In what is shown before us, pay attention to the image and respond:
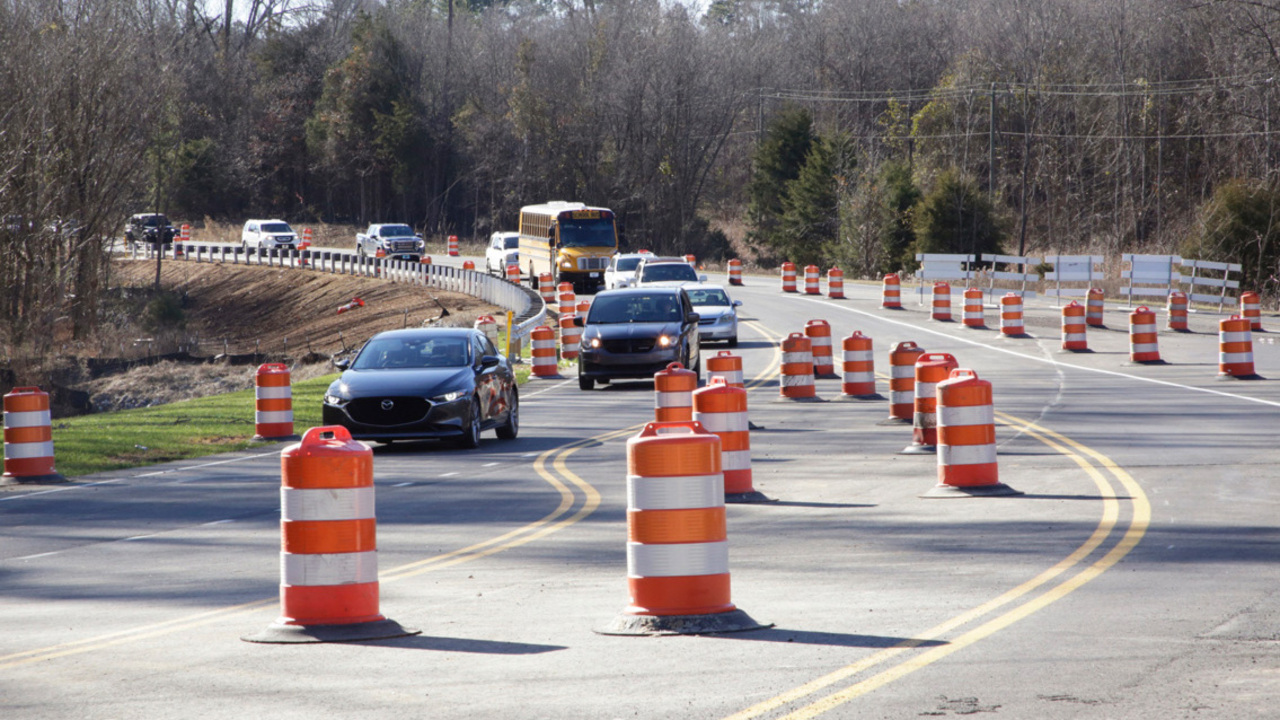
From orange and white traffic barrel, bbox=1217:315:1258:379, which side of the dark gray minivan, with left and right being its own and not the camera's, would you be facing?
left

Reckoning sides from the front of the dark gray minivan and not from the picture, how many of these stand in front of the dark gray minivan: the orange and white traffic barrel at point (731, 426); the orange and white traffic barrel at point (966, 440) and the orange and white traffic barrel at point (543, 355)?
2

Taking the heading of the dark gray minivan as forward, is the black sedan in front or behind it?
in front

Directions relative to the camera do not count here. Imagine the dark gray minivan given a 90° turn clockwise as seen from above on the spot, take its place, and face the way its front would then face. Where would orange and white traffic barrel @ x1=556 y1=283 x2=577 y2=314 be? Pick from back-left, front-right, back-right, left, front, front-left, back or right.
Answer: right

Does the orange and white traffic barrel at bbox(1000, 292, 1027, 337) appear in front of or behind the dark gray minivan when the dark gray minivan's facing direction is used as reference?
behind

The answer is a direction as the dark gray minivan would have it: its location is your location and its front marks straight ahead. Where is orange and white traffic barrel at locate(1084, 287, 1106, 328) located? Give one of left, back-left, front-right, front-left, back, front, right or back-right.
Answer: back-left

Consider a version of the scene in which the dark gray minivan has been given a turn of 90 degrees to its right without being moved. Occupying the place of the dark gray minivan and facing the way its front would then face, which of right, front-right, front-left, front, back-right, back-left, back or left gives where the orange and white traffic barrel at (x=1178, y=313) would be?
back-right

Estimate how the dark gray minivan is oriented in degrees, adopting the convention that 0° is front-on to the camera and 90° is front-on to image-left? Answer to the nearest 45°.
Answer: approximately 0°

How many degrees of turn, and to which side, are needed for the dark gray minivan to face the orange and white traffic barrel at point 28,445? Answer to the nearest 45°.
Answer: approximately 45° to its right

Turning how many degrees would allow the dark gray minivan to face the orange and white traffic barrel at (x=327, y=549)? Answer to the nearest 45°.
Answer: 0° — it already faces it

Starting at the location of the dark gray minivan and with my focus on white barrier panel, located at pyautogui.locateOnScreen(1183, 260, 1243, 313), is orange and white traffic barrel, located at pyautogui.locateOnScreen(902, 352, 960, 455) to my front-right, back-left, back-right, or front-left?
back-right

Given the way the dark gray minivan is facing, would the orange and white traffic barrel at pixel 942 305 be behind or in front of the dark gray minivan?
behind

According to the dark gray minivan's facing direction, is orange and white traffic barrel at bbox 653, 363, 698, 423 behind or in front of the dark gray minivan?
in front

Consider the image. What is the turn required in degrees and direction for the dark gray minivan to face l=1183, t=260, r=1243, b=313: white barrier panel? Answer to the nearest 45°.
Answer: approximately 135° to its left

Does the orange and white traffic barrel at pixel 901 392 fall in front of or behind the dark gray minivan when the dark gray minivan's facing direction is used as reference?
in front

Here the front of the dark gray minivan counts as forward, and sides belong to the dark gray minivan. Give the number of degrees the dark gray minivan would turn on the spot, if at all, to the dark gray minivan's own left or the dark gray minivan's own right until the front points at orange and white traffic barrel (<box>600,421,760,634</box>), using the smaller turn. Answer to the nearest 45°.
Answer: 0° — it already faces it
